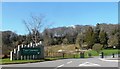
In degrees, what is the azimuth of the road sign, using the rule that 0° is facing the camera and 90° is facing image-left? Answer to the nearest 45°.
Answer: approximately 0°
